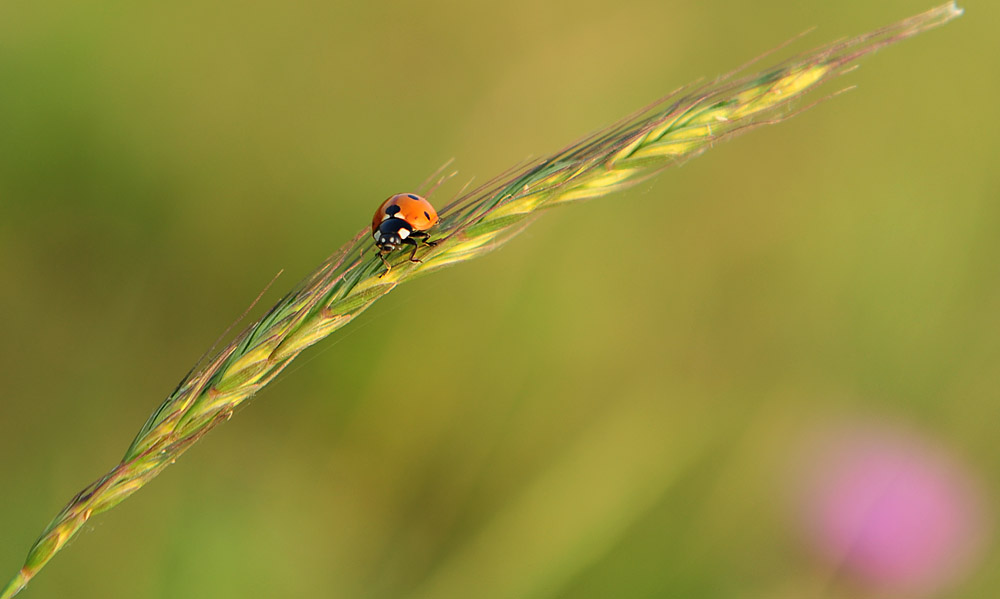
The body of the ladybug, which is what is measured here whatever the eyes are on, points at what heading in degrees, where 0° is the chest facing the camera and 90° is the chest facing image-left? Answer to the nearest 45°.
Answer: approximately 45°

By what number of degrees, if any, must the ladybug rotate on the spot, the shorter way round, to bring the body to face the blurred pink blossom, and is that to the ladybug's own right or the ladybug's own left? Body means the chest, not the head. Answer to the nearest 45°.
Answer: approximately 135° to the ladybug's own left
